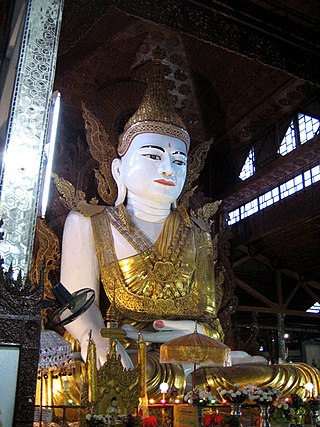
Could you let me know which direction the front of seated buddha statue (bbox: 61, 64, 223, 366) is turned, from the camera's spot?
facing the viewer and to the right of the viewer

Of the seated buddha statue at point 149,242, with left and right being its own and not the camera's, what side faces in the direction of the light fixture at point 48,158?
right
